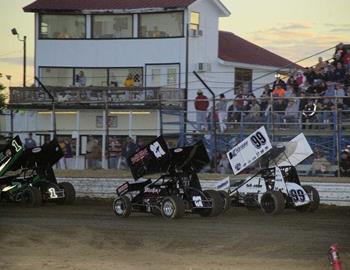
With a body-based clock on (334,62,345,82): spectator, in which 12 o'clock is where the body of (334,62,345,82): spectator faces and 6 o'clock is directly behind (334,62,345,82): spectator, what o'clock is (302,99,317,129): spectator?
(302,99,317,129): spectator is roughly at 1 o'clock from (334,62,345,82): spectator.

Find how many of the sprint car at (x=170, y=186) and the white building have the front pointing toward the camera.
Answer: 1

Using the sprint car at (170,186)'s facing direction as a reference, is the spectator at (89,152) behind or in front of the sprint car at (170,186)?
in front

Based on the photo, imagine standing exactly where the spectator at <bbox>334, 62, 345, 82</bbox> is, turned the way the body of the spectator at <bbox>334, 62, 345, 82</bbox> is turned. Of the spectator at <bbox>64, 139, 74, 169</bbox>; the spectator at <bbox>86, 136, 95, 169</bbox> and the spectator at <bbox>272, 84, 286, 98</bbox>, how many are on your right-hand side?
3

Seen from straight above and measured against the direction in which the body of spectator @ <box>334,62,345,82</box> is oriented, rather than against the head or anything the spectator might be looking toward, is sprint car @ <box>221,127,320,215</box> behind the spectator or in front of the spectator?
in front

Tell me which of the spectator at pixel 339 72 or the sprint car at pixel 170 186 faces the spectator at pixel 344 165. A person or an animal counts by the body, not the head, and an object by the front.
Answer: the spectator at pixel 339 72

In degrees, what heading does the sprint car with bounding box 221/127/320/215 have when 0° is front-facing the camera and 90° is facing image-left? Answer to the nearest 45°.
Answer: approximately 135°

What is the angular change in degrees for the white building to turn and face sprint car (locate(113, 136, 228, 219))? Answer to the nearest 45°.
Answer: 0° — it already faces it

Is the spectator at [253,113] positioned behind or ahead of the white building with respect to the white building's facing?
ahead

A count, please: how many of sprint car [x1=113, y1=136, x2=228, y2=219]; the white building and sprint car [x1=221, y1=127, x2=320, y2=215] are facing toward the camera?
1

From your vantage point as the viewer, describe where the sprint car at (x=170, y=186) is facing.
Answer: facing away from the viewer and to the left of the viewer
